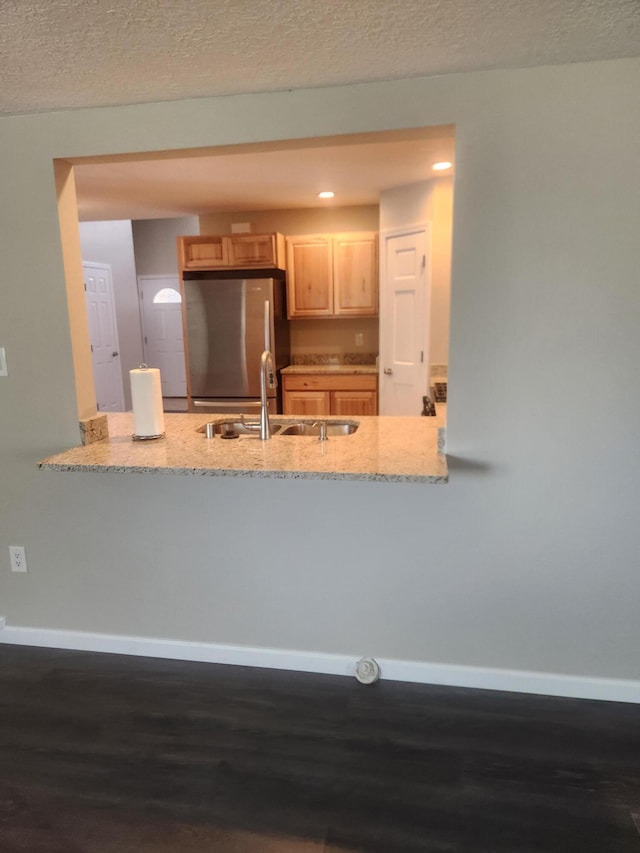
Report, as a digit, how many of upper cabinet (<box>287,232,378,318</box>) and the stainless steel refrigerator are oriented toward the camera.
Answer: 2

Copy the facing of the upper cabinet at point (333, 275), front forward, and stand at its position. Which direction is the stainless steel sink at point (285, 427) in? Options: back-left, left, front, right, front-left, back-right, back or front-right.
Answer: front

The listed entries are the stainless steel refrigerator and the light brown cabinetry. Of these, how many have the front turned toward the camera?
2

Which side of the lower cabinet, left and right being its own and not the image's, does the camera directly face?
front

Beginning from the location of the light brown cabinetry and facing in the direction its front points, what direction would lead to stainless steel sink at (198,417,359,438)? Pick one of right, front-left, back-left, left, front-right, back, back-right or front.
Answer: front

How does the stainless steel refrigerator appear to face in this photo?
toward the camera

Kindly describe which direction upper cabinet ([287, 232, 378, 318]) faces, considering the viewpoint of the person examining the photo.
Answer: facing the viewer

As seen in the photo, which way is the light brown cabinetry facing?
toward the camera
